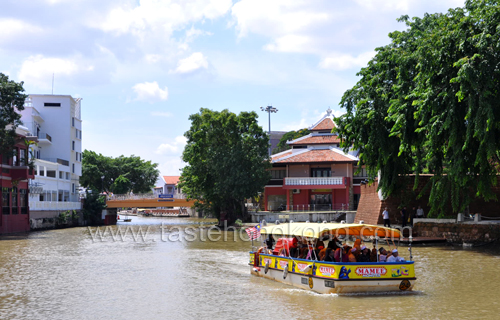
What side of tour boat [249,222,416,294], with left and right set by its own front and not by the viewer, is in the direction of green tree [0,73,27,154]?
back

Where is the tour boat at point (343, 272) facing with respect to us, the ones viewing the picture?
facing the viewer and to the right of the viewer

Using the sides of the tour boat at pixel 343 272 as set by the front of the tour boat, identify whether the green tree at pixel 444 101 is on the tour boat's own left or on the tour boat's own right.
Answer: on the tour boat's own left
